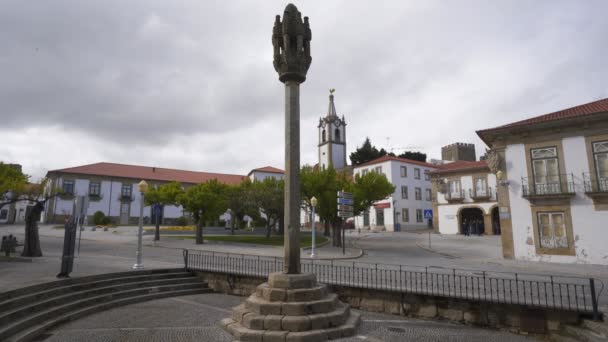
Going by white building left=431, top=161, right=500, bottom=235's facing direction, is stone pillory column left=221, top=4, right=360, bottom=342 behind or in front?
in front

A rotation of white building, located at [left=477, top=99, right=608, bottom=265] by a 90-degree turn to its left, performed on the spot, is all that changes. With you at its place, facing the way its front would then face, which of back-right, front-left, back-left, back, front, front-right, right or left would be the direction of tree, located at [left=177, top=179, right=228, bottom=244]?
back-right

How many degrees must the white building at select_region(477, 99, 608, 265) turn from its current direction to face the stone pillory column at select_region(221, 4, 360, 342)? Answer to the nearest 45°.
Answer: approximately 45° to its left

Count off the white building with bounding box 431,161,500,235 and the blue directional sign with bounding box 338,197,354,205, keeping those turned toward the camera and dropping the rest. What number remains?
2

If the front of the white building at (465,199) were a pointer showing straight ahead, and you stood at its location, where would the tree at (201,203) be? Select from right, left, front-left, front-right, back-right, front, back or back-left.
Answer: front-right

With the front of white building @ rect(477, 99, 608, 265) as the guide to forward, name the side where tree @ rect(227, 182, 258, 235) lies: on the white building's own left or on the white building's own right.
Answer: on the white building's own right

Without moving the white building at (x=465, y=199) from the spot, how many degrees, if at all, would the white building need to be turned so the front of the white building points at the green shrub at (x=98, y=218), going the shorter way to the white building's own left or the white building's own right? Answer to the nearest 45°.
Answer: approximately 90° to the white building's own right
